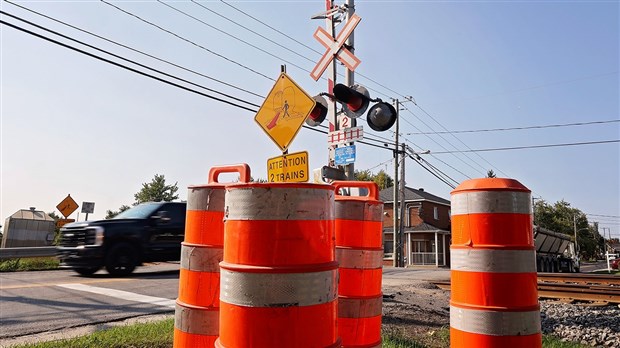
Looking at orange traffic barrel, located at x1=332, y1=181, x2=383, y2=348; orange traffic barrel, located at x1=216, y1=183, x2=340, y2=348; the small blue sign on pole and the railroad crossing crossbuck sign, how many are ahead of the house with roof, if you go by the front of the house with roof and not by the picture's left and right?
4

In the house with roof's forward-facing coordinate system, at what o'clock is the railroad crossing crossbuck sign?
The railroad crossing crossbuck sign is roughly at 12 o'clock from the house with roof.

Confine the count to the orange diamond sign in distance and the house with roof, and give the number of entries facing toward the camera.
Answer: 2

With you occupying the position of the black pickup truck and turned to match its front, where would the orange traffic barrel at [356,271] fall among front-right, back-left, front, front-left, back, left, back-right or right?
front-left

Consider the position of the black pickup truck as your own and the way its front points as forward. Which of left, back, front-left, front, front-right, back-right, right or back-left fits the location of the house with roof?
back

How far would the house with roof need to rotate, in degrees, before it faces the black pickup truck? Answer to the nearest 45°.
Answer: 0° — it already faces it

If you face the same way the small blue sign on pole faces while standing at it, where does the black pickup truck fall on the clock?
The black pickup truck is roughly at 3 o'clock from the small blue sign on pole.

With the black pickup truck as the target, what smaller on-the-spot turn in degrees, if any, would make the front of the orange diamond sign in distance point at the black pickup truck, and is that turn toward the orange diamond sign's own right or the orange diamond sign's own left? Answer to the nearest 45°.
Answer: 0° — it already faces it

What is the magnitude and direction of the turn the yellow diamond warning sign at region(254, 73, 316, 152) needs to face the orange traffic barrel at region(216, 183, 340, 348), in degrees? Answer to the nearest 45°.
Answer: approximately 45° to its left
